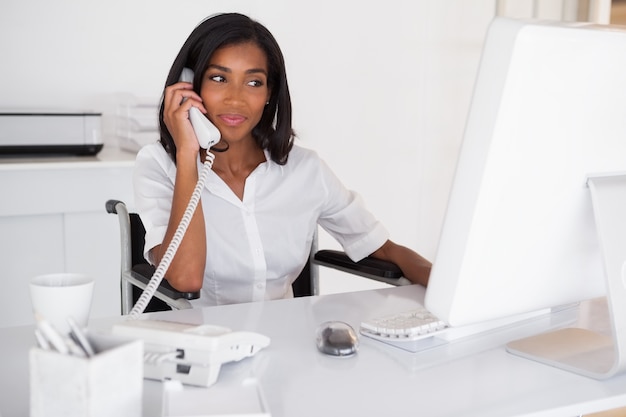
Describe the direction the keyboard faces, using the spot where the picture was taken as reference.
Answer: facing away from the viewer and to the left of the viewer

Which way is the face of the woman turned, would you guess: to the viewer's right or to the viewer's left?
to the viewer's right

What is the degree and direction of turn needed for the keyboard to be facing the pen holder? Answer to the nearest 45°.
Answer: approximately 90° to its left

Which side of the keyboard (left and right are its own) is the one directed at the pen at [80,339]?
left

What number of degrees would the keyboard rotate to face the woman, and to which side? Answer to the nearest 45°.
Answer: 0° — it already faces them
